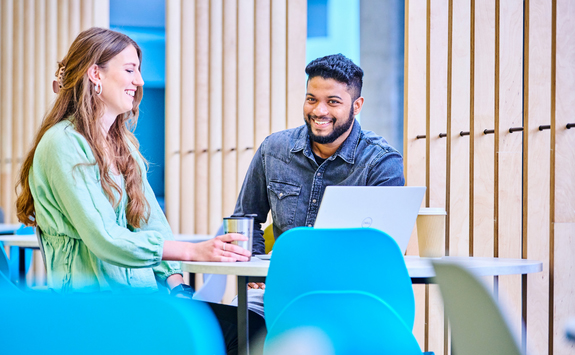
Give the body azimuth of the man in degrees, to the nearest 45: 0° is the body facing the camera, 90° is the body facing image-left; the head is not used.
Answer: approximately 0°

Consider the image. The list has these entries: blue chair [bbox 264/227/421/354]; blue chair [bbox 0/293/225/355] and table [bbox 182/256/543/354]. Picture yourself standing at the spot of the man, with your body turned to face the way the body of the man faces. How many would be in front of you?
3

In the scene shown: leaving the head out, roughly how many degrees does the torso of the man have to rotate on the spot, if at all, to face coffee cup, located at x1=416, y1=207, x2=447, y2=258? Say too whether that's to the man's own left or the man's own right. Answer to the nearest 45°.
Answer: approximately 45° to the man's own left

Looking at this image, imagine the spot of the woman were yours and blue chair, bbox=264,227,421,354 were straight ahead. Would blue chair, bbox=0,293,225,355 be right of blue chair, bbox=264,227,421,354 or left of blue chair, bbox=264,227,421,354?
right

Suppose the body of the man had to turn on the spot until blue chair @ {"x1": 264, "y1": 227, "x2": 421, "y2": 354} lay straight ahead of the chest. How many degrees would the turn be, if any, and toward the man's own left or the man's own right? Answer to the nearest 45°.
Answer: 0° — they already face it

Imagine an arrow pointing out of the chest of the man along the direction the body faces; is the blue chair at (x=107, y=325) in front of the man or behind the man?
in front

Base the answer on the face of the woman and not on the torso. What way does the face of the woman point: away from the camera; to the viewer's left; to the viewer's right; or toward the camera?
to the viewer's right

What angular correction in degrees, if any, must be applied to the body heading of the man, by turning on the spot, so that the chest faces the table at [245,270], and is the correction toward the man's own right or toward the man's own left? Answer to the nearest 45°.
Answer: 0° — they already face it

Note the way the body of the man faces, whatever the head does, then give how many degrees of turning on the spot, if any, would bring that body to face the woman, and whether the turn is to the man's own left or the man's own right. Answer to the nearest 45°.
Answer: approximately 45° to the man's own right
